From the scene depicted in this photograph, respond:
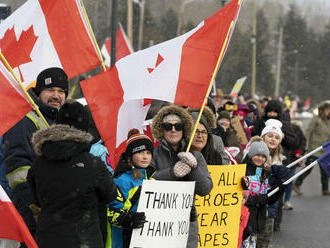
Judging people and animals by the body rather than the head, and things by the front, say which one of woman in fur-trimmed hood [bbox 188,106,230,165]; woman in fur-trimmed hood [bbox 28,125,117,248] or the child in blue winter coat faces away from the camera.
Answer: woman in fur-trimmed hood [bbox 28,125,117,248]

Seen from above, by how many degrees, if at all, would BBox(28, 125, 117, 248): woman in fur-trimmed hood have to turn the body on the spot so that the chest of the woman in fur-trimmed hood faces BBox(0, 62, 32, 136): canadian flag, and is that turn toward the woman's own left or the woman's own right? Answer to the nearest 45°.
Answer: approximately 45° to the woman's own left

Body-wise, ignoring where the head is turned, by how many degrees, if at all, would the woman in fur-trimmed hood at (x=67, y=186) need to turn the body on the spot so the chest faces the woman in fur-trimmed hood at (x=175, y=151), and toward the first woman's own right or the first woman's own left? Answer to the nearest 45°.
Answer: approximately 45° to the first woman's own right

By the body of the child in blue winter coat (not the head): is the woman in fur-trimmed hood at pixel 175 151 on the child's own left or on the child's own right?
on the child's own left

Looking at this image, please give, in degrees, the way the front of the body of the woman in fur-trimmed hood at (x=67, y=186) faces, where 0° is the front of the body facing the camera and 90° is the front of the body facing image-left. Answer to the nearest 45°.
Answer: approximately 180°

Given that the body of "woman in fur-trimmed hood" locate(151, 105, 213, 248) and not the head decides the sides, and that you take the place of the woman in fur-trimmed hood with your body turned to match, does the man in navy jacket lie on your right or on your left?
on your right

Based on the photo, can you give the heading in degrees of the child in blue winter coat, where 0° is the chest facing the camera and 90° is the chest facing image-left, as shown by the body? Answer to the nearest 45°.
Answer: approximately 315°
